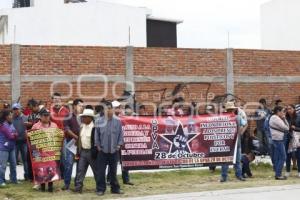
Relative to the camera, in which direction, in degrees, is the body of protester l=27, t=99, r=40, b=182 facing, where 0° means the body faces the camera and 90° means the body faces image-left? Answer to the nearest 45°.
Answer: approximately 315°

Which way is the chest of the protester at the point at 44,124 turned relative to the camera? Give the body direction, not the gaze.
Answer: toward the camera

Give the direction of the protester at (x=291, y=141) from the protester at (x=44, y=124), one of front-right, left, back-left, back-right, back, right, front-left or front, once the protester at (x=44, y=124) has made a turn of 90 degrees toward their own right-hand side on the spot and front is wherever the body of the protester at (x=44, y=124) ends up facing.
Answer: back

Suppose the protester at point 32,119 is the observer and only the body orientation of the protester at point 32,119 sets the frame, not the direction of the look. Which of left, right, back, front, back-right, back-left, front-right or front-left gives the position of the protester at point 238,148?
front-left

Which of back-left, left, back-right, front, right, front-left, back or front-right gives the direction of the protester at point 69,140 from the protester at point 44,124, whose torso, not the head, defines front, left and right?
left

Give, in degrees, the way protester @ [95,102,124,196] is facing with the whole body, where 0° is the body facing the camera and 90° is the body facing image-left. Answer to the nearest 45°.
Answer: approximately 0°

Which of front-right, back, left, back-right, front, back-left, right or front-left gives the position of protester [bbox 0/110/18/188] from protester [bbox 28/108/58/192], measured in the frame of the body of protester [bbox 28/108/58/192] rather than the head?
back-right

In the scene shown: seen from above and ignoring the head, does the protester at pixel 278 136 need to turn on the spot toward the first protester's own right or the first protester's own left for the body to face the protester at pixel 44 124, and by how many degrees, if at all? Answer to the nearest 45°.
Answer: approximately 135° to the first protester's own right

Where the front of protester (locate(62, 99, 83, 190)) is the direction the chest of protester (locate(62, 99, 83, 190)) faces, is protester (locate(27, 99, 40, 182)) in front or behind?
behind

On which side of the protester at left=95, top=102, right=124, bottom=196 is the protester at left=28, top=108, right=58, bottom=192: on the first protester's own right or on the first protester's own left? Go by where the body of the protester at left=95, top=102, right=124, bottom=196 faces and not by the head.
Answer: on the first protester's own right

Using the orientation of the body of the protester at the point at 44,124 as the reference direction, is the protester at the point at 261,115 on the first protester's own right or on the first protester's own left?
on the first protester's own left

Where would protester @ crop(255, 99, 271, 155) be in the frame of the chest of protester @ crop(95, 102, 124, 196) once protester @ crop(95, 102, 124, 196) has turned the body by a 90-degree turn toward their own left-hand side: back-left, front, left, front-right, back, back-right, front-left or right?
front-left
